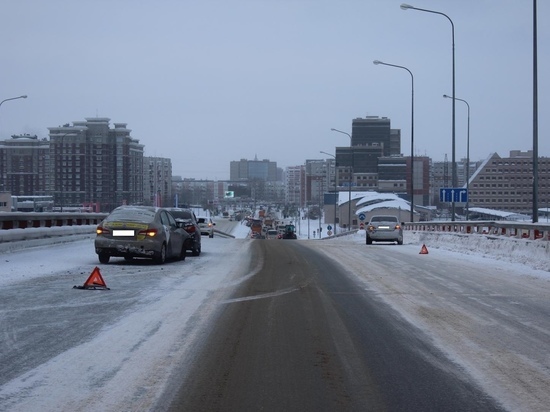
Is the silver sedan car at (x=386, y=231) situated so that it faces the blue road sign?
no

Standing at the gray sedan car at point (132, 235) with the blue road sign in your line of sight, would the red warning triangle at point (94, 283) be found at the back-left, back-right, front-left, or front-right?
back-right

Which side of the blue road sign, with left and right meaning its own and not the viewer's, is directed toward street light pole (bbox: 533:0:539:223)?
front

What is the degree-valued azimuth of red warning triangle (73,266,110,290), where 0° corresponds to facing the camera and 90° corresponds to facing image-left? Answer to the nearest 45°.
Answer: approximately 0°

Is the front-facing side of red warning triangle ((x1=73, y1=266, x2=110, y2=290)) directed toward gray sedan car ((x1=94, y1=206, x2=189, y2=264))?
no

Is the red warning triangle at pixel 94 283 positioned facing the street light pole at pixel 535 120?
no

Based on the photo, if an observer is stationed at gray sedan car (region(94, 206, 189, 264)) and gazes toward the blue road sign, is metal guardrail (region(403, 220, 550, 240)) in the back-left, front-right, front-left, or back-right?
front-right

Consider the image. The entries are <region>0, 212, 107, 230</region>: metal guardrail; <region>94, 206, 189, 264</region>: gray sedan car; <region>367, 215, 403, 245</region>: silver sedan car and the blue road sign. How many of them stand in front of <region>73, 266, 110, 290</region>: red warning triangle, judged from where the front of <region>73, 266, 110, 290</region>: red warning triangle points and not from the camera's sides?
0

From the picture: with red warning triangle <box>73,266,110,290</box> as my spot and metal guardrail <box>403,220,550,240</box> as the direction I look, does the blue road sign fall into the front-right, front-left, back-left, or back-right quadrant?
front-left

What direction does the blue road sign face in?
toward the camera

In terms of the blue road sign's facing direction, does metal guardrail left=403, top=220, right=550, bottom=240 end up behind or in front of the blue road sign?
in front
